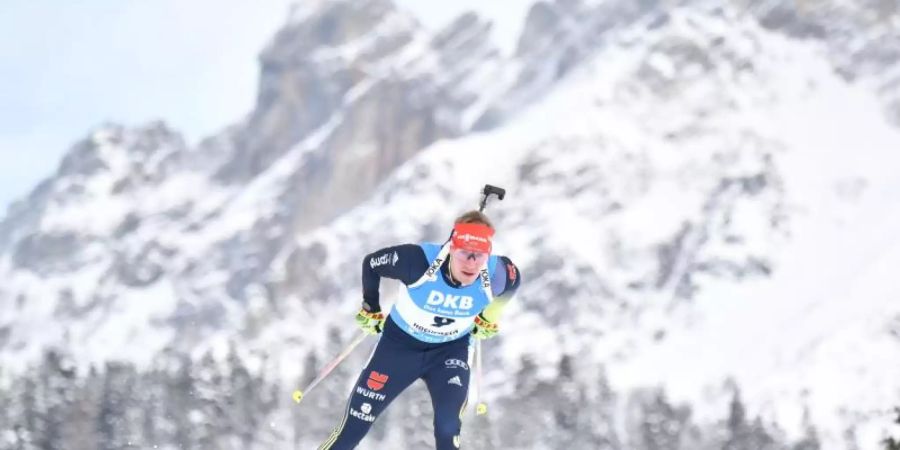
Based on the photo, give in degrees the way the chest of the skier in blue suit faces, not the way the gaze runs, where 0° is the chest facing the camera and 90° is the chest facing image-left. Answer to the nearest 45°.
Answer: approximately 0°

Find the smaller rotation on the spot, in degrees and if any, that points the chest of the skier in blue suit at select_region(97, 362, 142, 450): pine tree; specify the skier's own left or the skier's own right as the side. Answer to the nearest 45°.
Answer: approximately 135° to the skier's own right

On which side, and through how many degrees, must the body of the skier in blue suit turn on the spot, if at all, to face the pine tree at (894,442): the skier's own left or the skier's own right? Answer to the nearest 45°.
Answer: approximately 135° to the skier's own left
